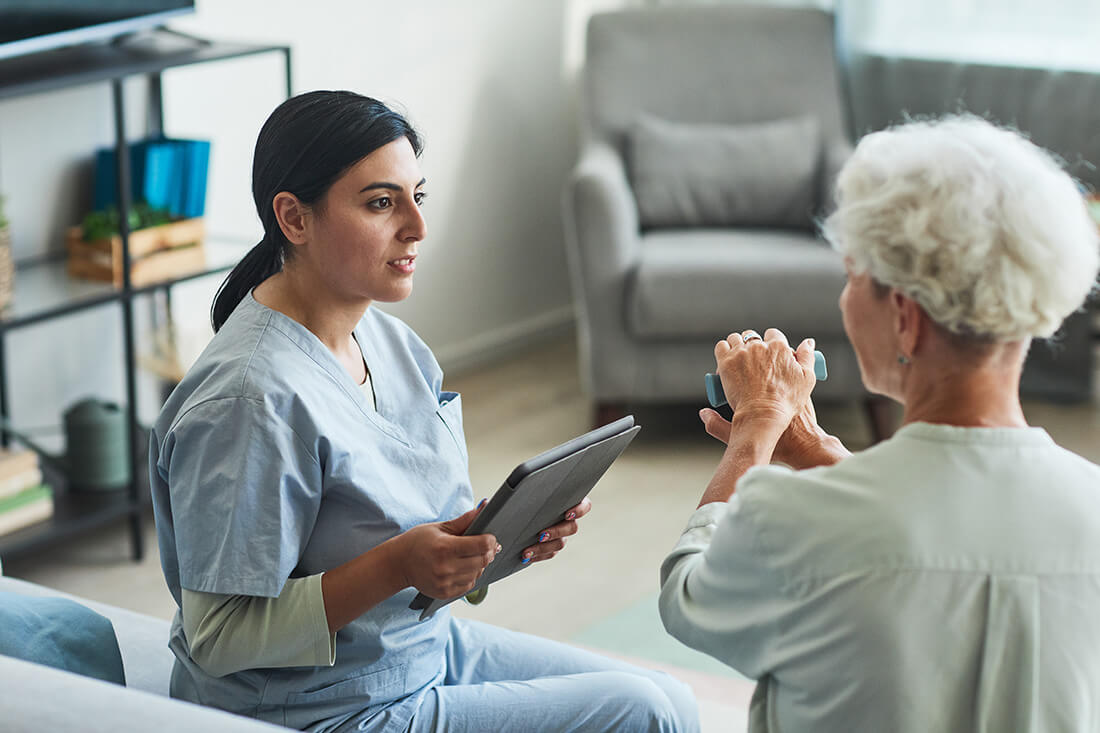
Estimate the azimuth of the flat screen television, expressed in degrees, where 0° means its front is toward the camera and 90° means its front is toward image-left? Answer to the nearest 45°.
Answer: approximately 315°

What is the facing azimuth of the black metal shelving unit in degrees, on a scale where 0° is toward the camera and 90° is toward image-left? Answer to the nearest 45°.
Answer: approximately 315°

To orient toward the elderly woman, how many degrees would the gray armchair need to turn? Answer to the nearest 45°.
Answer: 0° — it already faces them

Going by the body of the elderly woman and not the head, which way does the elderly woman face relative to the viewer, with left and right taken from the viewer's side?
facing away from the viewer and to the left of the viewer

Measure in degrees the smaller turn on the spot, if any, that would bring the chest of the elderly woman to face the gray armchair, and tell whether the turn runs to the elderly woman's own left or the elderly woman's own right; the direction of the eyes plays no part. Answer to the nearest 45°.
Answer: approximately 45° to the elderly woman's own right

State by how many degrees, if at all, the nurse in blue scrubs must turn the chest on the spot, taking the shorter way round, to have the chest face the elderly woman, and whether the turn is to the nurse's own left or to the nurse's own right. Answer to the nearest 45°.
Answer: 0° — they already face them

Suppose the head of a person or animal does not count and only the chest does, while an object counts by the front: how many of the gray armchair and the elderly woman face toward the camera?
1

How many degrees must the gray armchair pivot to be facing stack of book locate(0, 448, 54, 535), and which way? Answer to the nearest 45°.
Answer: approximately 45° to its right

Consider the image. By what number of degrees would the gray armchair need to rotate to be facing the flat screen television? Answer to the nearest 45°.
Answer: approximately 45° to its right

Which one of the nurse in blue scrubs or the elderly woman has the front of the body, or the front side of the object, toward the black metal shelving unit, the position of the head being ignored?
the elderly woman

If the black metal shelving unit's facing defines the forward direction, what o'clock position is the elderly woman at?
The elderly woman is roughly at 1 o'clock from the black metal shelving unit.

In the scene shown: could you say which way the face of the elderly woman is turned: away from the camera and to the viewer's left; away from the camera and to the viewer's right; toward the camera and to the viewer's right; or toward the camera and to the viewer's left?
away from the camera and to the viewer's left
